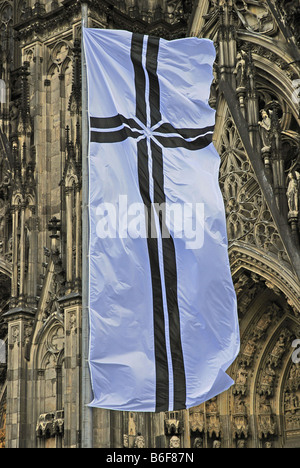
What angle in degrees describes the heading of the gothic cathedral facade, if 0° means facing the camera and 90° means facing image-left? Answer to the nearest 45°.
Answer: approximately 0°
